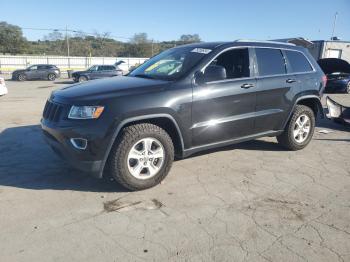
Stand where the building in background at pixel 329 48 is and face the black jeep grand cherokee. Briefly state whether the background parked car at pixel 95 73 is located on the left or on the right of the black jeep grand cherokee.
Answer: right

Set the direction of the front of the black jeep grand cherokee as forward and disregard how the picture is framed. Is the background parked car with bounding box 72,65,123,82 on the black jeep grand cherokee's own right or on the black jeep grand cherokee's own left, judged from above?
on the black jeep grand cherokee's own right

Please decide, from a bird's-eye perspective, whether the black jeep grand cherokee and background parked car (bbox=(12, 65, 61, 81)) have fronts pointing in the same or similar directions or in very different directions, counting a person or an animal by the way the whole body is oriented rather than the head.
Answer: same or similar directions

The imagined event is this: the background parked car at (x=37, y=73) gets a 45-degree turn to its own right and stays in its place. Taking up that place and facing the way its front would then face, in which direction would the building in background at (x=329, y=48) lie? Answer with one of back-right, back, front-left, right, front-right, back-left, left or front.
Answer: back-right

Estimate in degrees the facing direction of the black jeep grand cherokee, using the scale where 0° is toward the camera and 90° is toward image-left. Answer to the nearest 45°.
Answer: approximately 45°

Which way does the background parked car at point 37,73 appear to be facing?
to the viewer's left

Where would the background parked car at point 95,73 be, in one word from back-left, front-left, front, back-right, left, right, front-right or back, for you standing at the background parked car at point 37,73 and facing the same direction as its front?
back-left

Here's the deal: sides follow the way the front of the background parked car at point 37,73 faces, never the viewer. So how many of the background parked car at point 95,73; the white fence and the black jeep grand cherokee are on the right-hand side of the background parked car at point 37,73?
1

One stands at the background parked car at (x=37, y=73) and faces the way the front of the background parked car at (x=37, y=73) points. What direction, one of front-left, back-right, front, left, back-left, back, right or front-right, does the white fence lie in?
right

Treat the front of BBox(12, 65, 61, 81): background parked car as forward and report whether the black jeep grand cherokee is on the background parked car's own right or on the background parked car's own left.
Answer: on the background parked car's own left

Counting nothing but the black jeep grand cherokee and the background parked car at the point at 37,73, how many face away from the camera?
0

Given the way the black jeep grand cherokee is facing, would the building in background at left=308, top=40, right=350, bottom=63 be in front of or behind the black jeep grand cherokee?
behind

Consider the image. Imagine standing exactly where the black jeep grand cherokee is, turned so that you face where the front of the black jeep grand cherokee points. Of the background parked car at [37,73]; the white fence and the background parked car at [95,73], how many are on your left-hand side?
0
